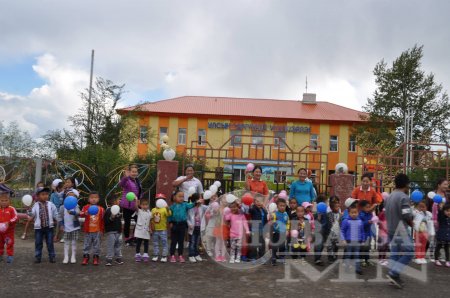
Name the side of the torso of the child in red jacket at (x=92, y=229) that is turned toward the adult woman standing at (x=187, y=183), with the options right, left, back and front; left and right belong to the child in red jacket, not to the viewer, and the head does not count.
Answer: left

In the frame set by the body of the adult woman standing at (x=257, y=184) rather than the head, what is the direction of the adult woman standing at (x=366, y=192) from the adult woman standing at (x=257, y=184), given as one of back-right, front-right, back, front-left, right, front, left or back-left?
left

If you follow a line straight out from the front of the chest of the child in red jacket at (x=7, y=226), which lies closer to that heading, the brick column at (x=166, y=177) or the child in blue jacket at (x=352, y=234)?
the child in blue jacket

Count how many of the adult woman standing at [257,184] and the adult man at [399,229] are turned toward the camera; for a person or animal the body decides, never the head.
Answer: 1

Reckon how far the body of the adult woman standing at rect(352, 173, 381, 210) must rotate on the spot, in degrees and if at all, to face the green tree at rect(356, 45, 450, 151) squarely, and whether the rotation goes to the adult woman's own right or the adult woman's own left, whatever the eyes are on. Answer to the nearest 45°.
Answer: approximately 180°

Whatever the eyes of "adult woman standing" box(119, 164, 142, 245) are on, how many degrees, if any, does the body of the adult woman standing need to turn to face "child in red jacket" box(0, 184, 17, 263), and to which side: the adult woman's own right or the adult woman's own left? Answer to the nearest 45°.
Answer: approximately 135° to the adult woman's own right

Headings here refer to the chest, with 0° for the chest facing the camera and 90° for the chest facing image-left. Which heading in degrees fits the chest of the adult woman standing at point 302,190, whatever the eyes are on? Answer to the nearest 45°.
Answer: approximately 0°

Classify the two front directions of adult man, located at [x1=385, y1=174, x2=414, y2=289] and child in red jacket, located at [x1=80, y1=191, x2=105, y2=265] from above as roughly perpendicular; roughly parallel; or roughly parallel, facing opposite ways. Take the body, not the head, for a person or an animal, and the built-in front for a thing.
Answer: roughly perpendicular

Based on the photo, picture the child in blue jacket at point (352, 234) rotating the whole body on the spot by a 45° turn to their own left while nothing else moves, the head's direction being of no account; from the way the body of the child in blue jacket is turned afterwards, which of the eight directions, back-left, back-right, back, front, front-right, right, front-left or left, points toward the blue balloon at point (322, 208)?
back

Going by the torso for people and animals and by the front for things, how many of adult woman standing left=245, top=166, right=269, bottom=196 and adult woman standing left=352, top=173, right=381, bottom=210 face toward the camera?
2

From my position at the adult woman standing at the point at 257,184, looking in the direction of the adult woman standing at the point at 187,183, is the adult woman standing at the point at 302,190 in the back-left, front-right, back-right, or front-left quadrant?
back-right
